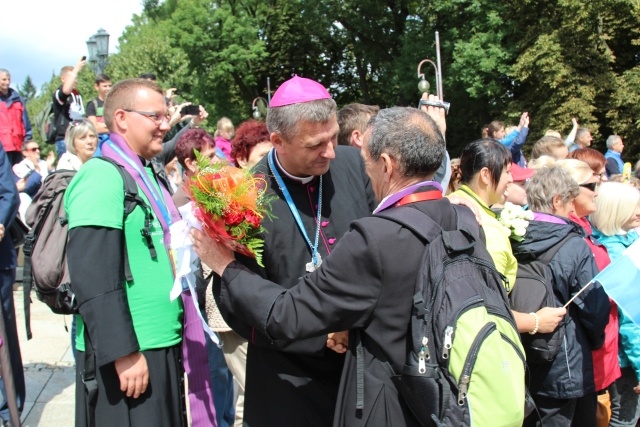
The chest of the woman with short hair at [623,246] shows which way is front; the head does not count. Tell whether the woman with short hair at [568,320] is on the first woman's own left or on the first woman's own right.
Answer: on the first woman's own right

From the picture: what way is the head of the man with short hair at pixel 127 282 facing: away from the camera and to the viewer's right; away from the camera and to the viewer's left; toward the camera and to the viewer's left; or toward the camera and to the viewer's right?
toward the camera and to the viewer's right
